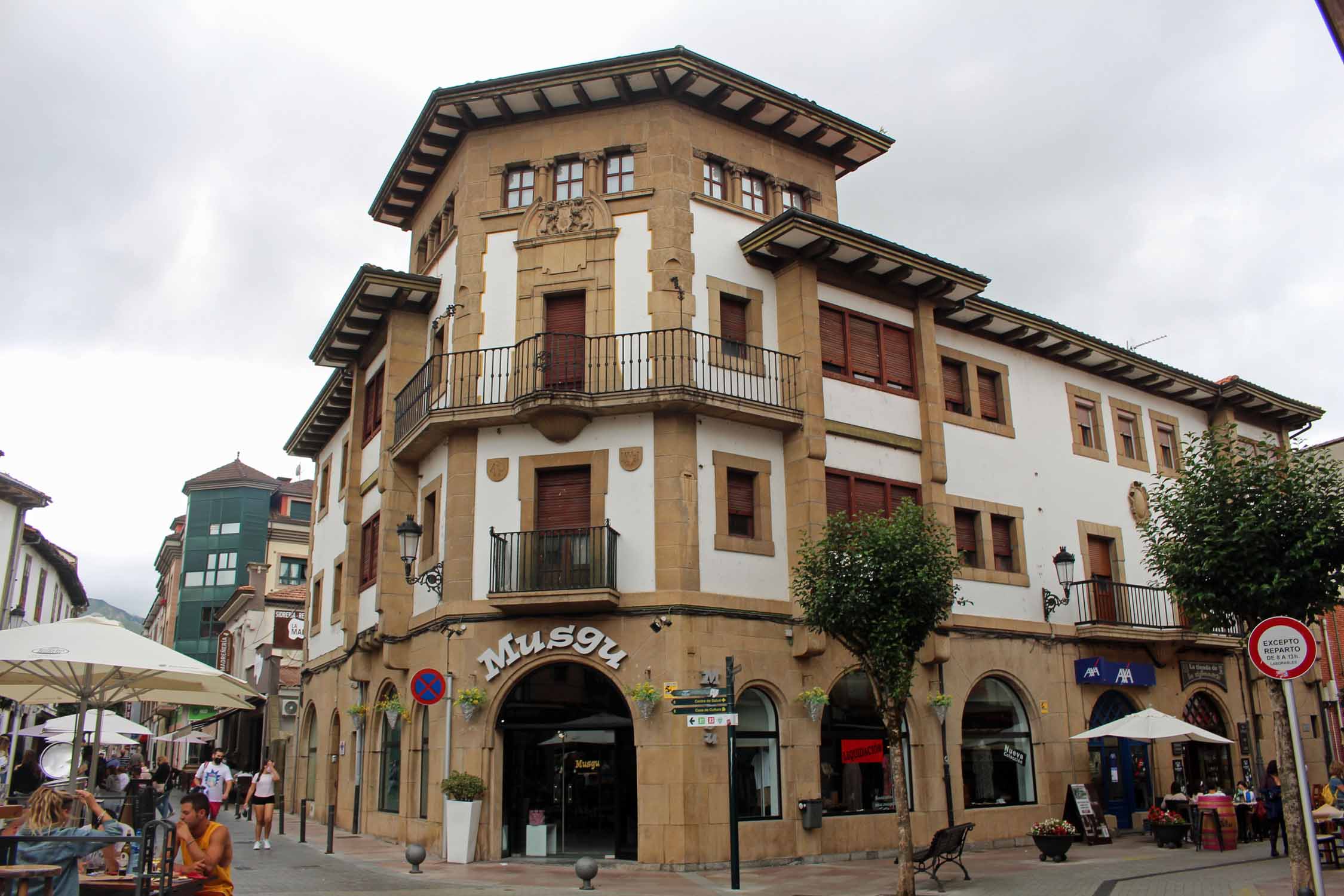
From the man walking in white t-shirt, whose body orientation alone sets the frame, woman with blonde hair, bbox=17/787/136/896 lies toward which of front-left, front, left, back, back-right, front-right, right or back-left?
front

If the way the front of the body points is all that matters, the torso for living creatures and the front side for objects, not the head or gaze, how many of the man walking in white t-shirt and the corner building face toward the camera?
2

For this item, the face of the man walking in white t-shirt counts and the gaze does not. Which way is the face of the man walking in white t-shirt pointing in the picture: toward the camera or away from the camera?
toward the camera

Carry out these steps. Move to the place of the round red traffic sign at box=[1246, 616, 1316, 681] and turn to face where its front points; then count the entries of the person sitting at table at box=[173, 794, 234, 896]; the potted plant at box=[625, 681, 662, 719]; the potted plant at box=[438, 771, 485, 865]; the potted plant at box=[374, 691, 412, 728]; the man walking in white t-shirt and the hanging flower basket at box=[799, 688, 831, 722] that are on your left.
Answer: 0

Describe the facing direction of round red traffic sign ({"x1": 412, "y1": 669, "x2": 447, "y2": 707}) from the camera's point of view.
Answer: facing the viewer

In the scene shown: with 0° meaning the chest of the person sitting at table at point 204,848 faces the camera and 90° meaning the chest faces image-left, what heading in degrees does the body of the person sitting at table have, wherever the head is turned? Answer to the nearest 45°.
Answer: approximately 45°

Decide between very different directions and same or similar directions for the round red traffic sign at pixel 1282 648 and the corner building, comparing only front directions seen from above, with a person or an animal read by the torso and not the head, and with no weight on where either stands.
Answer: same or similar directions

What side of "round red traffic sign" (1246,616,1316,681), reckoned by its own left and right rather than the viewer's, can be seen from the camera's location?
front

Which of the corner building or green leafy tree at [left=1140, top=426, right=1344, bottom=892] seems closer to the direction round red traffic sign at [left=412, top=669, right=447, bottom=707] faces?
the green leafy tree

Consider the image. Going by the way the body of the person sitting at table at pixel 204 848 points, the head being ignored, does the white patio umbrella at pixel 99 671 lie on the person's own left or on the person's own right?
on the person's own right

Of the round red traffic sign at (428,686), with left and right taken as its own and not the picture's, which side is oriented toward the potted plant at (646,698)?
left

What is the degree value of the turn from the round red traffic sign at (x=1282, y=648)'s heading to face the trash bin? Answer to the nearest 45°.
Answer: approximately 135° to its right

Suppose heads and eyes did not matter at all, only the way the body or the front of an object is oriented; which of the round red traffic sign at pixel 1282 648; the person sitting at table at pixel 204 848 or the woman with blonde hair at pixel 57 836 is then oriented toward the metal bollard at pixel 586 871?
the woman with blonde hair

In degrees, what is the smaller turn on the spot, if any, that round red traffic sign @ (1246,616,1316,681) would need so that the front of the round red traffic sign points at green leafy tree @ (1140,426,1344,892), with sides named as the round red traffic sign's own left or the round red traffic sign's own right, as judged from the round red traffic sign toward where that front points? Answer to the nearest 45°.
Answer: approximately 180°

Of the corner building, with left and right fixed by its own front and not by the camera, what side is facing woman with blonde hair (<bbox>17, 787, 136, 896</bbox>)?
front

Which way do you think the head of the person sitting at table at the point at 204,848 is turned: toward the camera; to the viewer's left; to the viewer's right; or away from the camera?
to the viewer's left

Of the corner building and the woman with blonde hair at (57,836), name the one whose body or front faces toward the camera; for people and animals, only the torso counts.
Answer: the corner building

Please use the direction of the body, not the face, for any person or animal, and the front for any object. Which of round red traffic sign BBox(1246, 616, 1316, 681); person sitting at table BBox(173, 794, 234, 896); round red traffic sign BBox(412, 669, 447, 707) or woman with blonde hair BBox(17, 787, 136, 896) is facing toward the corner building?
the woman with blonde hair
